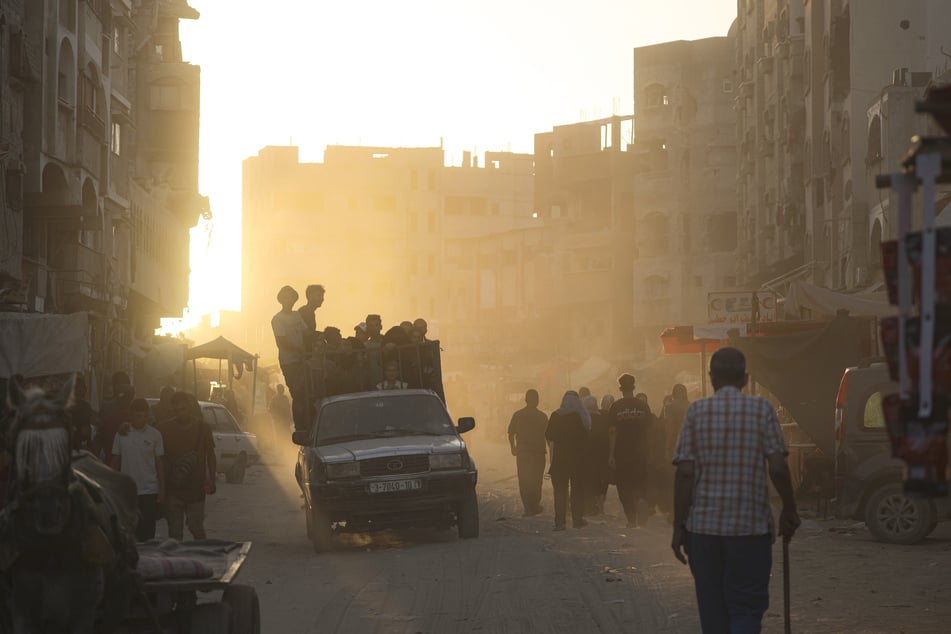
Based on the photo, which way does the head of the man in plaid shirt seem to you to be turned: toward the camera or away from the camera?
away from the camera

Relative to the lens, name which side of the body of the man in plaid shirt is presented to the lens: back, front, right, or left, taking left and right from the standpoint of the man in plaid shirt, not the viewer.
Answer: back

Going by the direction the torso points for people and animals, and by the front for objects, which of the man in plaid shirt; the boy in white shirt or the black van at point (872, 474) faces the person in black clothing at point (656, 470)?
the man in plaid shirt

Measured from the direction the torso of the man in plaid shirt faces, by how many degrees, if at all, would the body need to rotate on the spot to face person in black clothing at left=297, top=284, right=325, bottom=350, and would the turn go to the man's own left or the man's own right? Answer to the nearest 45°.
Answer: approximately 45° to the man's own left

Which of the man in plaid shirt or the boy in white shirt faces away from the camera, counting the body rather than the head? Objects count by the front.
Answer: the man in plaid shirt

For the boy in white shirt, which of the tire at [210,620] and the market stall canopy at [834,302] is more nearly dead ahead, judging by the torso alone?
the tire

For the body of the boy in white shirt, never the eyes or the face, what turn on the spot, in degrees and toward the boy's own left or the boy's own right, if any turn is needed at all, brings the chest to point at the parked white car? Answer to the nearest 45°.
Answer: approximately 180°

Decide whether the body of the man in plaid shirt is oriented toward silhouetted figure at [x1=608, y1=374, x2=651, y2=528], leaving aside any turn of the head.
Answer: yes

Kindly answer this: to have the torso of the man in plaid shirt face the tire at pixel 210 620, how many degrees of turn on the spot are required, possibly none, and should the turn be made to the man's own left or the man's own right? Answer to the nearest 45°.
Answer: approximately 90° to the man's own left
